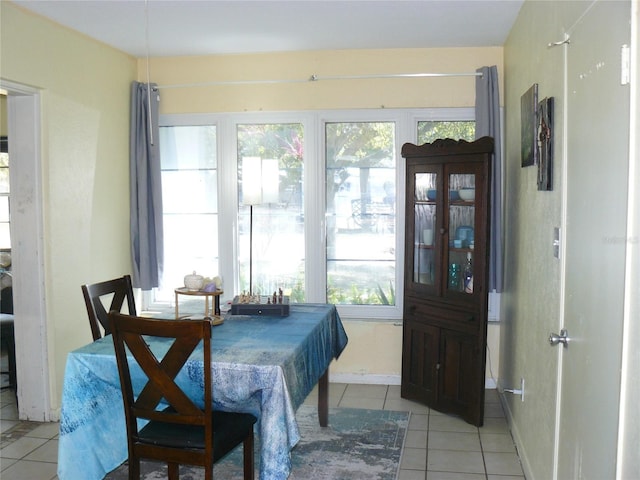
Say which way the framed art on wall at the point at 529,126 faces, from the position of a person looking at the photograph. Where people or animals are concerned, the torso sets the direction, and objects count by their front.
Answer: facing to the left of the viewer

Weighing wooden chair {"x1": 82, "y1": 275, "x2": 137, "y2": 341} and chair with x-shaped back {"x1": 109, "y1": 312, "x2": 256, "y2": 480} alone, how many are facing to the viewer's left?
0

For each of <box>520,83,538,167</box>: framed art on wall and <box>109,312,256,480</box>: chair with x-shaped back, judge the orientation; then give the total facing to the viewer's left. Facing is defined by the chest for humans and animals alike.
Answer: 1

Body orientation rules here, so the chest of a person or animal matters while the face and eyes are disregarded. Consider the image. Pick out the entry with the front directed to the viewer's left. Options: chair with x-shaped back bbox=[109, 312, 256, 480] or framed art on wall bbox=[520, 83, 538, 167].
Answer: the framed art on wall

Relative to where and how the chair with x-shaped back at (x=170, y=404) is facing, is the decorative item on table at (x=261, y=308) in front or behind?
in front

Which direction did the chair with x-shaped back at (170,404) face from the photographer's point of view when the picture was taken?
facing away from the viewer and to the right of the viewer

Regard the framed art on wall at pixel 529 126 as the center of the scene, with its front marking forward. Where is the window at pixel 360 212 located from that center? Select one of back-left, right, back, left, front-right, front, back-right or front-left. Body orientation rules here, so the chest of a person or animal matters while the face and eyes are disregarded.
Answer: front-right

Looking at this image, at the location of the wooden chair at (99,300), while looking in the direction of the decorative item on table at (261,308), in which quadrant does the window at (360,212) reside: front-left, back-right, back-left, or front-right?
front-left

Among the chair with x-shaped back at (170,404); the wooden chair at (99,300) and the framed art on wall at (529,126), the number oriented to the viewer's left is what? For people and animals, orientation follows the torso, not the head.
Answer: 1

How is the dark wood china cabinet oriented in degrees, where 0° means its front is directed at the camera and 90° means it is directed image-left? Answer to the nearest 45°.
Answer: approximately 45°

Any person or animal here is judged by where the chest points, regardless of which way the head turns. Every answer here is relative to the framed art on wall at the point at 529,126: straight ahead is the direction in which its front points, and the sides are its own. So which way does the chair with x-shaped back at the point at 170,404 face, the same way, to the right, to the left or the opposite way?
to the right

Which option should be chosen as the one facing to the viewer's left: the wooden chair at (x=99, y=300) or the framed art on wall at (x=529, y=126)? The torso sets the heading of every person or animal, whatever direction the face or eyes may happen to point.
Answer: the framed art on wall

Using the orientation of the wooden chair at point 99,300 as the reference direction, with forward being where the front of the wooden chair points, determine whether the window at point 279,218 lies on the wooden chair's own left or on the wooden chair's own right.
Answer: on the wooden chair's own left

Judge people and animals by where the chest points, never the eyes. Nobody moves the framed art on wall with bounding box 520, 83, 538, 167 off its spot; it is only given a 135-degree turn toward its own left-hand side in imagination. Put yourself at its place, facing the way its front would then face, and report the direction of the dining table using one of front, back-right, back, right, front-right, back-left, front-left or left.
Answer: right
